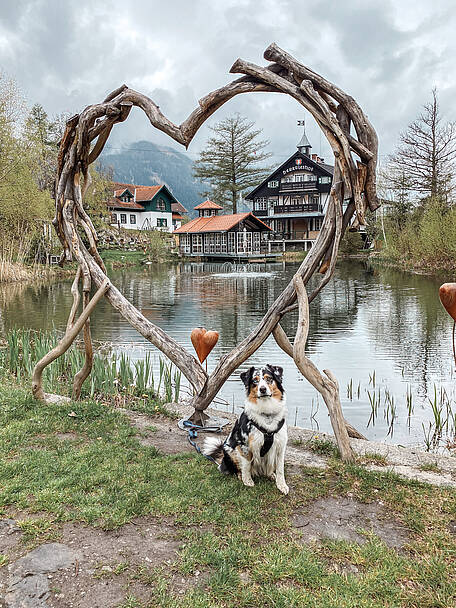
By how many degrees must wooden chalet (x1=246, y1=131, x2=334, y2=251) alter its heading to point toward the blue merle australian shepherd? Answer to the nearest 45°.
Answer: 0° — it already faces it

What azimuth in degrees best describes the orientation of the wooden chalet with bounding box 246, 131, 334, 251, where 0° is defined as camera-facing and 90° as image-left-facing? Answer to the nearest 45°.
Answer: approximately 0°

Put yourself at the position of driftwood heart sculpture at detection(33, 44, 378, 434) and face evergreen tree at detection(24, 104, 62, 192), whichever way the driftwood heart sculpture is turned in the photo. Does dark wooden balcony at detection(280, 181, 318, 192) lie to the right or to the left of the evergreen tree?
right

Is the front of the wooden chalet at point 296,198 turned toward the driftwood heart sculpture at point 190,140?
yes

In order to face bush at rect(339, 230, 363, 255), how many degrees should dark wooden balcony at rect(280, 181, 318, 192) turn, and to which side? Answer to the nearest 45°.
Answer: approximately 45° to its left

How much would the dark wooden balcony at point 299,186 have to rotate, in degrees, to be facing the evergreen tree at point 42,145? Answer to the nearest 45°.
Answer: approximately 45° to its right

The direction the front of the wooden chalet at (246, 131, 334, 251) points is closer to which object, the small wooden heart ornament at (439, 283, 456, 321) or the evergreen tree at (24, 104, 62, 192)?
the small wooden heart ornament

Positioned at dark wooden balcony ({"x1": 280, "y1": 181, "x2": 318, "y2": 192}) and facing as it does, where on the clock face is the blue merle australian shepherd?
The blue merle australian shepherd is roughly at 12 o'clock from the dark wooden balcony.

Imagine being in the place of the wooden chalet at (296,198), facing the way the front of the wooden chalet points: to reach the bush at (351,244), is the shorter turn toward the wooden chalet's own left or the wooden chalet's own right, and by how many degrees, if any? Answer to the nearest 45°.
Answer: approximately 45° to the wooden chalet's own left

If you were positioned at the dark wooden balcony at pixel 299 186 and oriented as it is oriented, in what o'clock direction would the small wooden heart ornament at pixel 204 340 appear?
The small wooden heart ornament is roughly at 12 o'clock from the dark wooden balcony.
